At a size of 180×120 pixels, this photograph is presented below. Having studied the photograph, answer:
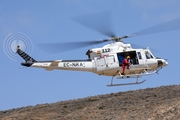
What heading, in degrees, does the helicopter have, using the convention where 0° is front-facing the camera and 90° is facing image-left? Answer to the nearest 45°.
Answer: approximately 270°
